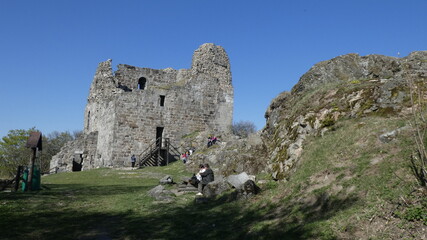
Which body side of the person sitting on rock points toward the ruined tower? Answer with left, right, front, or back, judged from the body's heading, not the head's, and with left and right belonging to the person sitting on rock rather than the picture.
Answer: right

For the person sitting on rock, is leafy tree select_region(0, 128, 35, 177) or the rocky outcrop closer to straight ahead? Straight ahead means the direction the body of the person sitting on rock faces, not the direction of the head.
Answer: the leafy tree

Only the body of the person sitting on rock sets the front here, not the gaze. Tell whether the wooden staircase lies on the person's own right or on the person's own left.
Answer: on the person's own right

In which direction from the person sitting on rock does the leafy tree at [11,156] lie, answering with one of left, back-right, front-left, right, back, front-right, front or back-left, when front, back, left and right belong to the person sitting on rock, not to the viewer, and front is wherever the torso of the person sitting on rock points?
front-right

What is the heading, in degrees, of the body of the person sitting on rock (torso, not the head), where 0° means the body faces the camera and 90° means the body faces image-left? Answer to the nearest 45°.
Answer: approximately 90°
